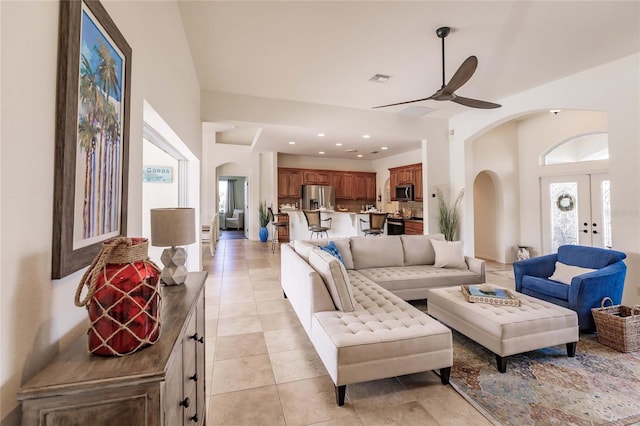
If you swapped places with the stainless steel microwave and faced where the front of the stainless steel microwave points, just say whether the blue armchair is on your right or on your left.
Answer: on your left

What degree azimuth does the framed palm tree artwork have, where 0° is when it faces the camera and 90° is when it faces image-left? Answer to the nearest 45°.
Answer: approximately 270°

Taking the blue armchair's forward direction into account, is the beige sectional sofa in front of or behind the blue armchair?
in front

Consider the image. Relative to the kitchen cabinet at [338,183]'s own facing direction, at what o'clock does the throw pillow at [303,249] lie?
The throw pillow is roughly at 12 o'clock from the kitchen cabinet.

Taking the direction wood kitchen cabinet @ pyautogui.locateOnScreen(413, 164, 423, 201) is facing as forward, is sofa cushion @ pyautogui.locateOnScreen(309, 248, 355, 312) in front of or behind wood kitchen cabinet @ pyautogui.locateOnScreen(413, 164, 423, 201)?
in front

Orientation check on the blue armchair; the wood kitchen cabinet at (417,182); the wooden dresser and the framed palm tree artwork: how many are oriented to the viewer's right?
2

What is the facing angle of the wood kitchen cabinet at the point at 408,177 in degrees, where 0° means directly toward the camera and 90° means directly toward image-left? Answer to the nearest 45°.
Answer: approximately 45°

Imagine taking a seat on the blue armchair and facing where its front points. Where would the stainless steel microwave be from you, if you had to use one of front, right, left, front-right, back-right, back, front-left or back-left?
right

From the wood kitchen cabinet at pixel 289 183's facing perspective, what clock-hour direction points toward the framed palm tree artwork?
The framed palm tree artwork is roughly at 12 o'clock from the wood kitchen cabinet.

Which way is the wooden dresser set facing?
to the viewer's right

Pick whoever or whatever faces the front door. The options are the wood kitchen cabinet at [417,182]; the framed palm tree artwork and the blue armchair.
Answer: the framed palm tree artwork
